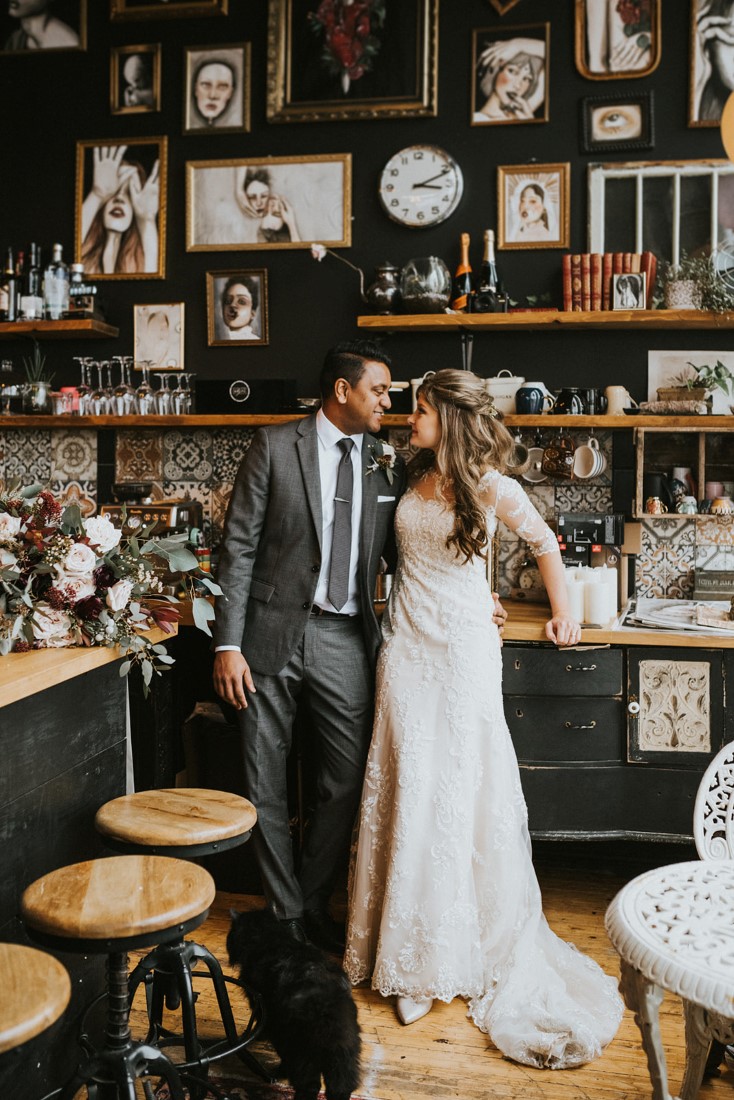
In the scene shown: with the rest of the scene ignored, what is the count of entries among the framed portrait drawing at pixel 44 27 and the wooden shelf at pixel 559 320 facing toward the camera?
2

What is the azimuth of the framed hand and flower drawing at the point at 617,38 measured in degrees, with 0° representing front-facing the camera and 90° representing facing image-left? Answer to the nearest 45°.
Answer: approximately 0°

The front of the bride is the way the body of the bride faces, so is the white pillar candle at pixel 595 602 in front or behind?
behind

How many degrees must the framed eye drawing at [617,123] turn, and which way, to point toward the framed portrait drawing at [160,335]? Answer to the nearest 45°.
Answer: approximately 90° to its right

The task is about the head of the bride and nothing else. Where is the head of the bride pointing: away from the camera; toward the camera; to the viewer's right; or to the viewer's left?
to the viewer's left

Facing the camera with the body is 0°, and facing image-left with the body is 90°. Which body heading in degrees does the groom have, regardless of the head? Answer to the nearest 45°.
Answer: approximately 315°
